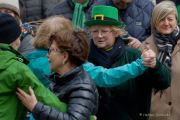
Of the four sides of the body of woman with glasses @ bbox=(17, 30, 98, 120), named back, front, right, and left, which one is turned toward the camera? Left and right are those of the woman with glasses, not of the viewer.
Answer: left

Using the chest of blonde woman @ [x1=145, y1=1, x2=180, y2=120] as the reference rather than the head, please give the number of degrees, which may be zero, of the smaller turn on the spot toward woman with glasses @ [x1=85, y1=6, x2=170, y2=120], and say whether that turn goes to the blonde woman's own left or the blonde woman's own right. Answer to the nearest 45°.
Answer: approximately 45° to the blonde woman's own right

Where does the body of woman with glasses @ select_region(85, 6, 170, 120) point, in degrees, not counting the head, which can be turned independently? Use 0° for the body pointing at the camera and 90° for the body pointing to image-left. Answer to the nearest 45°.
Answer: approximately 45°

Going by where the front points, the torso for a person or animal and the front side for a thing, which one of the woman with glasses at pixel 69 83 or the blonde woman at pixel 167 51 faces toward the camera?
the blonde woman

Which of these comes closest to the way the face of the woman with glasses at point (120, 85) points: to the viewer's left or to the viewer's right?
to the viewer's left

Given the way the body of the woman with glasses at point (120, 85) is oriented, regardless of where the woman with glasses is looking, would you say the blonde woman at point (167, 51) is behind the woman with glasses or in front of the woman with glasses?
behind

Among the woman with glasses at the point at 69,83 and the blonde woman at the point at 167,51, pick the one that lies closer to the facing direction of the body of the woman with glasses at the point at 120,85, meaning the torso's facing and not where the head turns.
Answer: the woman with glasses

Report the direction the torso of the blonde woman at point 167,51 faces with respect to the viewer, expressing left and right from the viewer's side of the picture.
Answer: facing the viewer

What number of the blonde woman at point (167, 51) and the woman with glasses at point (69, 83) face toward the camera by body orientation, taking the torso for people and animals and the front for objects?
1

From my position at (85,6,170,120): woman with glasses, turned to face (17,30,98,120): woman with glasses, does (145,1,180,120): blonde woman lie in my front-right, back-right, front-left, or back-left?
back-left

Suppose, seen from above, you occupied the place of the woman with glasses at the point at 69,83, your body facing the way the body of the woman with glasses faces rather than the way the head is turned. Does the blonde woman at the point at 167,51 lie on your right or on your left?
on your right
